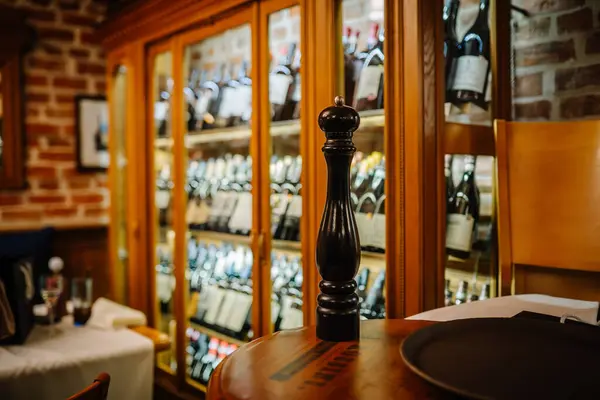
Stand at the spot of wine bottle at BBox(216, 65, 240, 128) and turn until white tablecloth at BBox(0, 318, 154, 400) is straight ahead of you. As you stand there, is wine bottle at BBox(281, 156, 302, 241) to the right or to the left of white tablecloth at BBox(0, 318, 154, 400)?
left

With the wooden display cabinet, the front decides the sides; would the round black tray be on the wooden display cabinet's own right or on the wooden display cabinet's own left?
on the wooden display cabinet's own left

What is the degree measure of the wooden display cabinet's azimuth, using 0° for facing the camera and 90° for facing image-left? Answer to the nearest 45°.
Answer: approximately 45°

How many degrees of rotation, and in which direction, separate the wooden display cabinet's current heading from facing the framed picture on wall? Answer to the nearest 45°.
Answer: approximately 90° to its right
